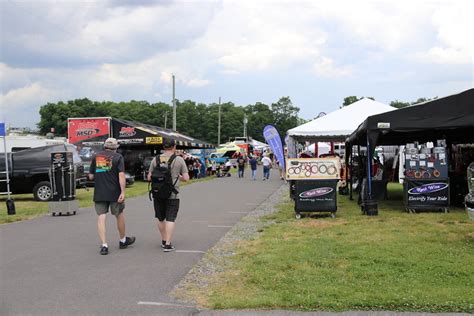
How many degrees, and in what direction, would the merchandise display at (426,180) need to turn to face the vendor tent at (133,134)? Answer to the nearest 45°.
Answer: approximately 135° to its right

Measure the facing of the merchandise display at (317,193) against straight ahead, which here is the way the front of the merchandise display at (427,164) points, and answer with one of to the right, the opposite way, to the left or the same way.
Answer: the same way

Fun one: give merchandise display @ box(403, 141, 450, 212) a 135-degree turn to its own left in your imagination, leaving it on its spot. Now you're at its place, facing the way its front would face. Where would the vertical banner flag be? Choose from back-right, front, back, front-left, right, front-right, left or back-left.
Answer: left

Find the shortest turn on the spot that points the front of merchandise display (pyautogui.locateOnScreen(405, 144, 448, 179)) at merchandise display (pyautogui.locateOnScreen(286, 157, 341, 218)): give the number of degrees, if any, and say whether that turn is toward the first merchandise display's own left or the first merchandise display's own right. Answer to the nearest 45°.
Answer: approximately 45° to the first merchandise display's own right

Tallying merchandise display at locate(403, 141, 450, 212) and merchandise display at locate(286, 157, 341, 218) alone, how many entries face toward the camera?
2

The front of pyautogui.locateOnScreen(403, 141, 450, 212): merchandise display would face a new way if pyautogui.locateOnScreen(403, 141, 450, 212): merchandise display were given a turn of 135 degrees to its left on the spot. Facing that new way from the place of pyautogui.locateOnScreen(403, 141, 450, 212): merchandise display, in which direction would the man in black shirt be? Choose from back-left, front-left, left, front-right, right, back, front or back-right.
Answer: back

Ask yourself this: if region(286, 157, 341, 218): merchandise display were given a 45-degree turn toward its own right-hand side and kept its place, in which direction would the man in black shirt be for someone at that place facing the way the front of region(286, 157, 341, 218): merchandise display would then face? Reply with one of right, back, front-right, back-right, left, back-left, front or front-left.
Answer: front

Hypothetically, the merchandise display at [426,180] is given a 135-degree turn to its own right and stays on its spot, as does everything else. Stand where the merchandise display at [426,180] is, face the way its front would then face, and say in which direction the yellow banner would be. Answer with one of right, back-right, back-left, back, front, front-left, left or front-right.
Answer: front

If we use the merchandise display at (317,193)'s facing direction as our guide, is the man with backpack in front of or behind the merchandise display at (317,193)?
in front

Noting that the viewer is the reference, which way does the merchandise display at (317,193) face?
facing the viewer

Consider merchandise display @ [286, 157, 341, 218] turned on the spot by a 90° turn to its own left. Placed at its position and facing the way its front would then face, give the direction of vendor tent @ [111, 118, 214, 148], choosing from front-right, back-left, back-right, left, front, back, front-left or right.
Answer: back-left

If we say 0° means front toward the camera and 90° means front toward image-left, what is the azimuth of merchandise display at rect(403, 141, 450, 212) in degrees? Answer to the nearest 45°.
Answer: approximately 0°

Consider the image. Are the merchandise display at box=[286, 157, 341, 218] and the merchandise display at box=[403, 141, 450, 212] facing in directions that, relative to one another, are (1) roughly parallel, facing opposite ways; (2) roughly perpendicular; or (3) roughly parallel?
roughly parallel

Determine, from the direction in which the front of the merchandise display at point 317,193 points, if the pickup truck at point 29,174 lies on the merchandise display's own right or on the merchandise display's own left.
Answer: on the merchandise display's own right

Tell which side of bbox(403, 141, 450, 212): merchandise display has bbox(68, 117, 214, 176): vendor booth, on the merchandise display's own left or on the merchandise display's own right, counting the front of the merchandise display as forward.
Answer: on the merchandise display's own right

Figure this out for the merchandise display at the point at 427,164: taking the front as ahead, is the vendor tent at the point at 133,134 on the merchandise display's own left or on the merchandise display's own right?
on the merchandise display's own right
